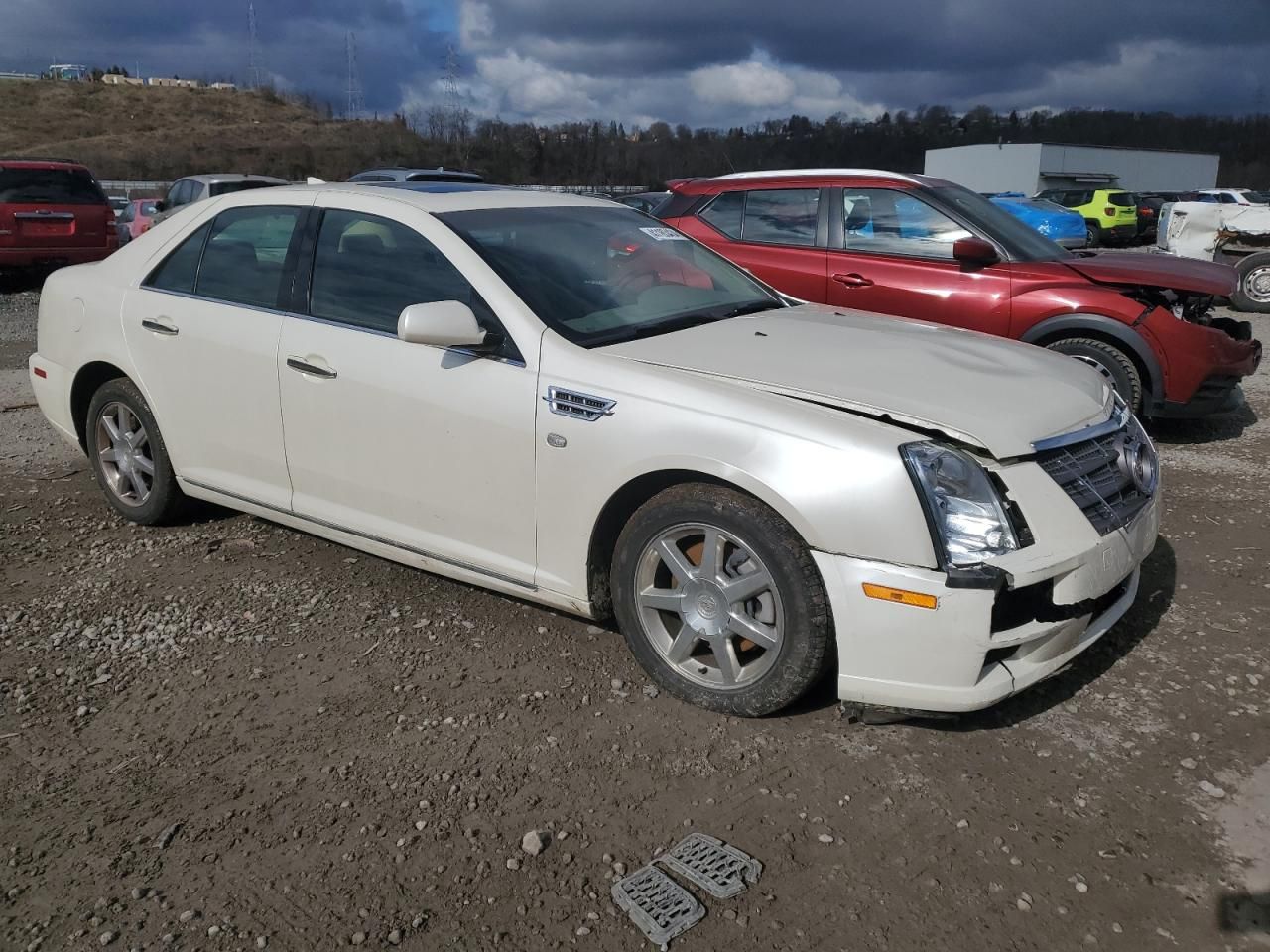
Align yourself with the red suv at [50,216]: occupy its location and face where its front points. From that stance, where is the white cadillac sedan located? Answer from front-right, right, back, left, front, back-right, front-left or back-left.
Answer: back

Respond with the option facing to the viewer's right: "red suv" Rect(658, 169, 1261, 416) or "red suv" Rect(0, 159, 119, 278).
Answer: "red suv" Rect(658, 169, 1261, 416)

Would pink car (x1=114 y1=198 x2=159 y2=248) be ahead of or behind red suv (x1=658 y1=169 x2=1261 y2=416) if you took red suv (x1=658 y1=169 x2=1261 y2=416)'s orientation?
behind

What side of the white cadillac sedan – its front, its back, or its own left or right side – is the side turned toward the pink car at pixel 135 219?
back

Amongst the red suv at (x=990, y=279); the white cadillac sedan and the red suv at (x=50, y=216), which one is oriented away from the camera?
the red suv at (x=50, y=216)

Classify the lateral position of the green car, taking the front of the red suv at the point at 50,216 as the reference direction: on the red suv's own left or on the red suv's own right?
on the red suv's own right

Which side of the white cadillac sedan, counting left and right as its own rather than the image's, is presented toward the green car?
left

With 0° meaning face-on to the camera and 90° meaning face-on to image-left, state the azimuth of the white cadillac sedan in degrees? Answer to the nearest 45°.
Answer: approximately 315°

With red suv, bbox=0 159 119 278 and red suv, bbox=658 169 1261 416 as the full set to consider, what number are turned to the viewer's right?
1

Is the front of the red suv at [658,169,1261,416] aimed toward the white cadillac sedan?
no

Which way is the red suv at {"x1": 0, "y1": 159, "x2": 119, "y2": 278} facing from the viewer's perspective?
away from the camera

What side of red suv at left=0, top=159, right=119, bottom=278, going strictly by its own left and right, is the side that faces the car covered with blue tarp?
right

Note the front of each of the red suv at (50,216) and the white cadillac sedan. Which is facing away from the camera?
the red suv

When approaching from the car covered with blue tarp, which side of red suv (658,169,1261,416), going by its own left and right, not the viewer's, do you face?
left

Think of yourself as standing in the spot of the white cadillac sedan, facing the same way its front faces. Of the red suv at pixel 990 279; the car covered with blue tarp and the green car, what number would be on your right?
0

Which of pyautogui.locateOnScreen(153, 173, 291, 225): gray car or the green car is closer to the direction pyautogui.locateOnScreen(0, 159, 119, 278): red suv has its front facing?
the gray car

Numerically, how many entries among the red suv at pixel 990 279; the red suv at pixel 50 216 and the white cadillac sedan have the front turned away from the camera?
1

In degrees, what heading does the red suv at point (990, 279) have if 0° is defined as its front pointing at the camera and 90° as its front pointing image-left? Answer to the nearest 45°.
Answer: approximately 270°

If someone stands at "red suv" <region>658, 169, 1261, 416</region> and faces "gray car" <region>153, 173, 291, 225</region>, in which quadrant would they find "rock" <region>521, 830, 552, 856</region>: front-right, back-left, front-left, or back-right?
back-left
